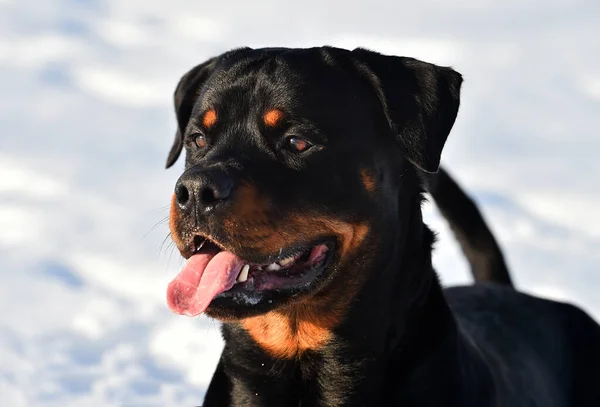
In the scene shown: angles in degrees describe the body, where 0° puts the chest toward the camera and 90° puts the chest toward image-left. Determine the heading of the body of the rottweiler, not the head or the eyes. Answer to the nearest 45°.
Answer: approximately 45°
